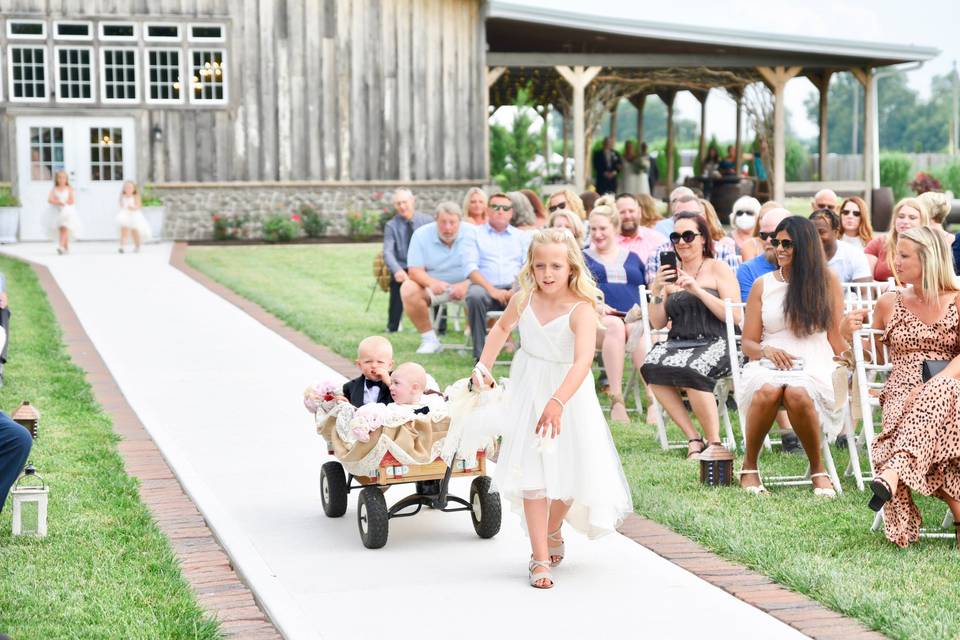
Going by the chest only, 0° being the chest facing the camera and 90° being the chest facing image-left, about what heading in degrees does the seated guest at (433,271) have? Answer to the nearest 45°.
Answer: approximately 0°

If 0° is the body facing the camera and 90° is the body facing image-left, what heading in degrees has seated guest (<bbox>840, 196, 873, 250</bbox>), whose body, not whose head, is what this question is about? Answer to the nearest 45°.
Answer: approximately 45°

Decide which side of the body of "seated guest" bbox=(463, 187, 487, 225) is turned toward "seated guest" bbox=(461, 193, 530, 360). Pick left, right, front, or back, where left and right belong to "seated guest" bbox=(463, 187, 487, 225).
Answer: front

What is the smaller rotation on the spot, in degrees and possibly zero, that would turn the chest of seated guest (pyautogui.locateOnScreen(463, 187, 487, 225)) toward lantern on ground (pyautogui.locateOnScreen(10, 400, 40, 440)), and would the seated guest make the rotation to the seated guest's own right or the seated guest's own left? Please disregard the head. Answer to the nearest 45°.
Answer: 0° — they already face it

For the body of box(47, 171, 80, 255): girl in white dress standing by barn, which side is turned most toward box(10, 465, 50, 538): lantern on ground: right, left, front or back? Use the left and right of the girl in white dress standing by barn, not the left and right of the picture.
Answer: front

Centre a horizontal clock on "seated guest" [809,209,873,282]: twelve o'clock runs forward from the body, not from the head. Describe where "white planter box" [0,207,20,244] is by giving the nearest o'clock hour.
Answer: The white planter box is roughly at 3 o'clock from the seated guest.

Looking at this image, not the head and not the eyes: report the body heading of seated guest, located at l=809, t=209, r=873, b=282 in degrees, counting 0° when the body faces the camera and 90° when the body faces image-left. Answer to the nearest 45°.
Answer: approximately 45°

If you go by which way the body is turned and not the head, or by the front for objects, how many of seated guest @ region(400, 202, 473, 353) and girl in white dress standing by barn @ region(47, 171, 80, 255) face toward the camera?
2
